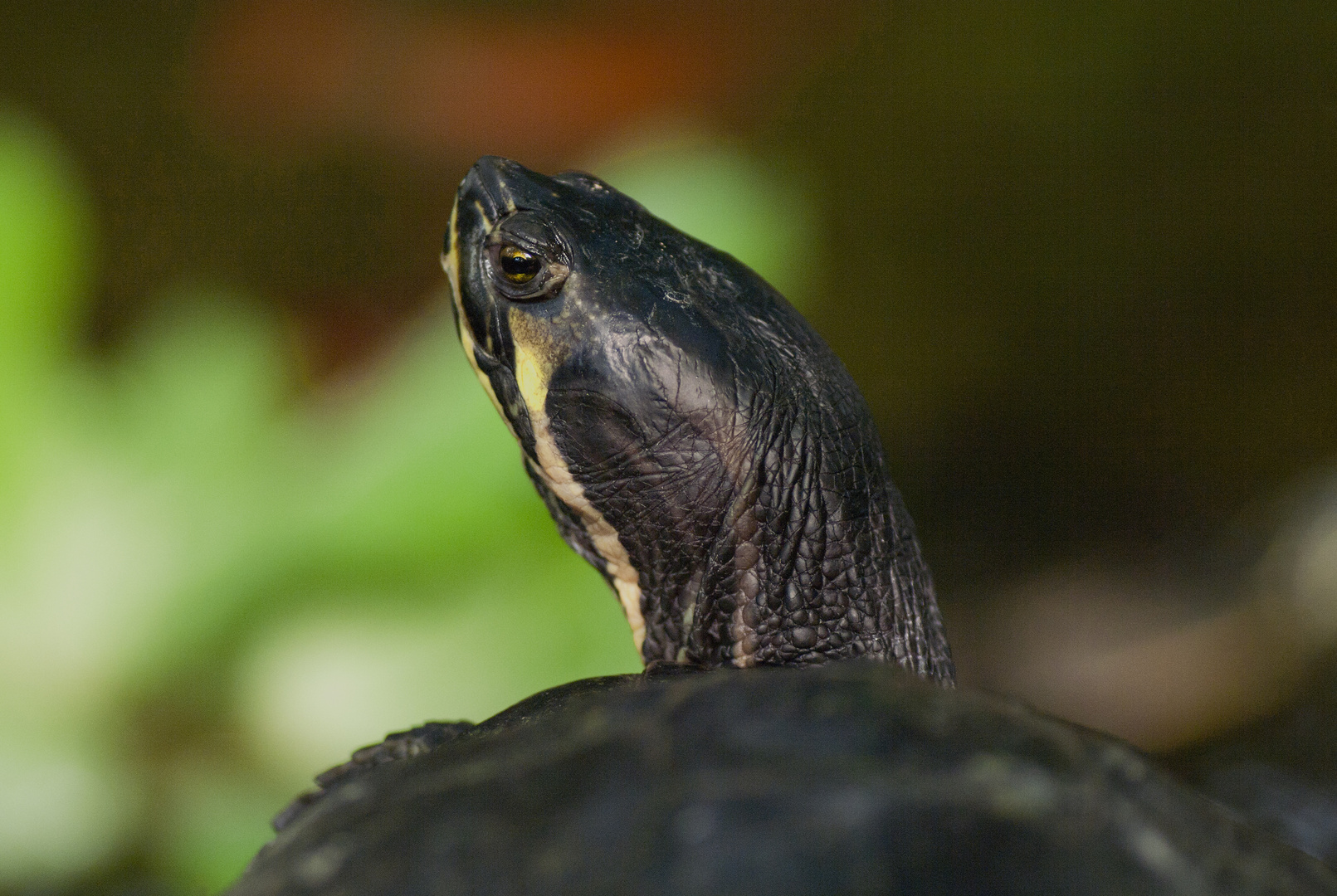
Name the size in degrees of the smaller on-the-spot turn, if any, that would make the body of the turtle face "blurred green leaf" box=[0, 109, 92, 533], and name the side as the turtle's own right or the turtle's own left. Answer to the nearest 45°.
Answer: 0° — it already faces it

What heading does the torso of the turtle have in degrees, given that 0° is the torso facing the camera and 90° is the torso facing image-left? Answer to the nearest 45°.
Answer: approximately 135°
